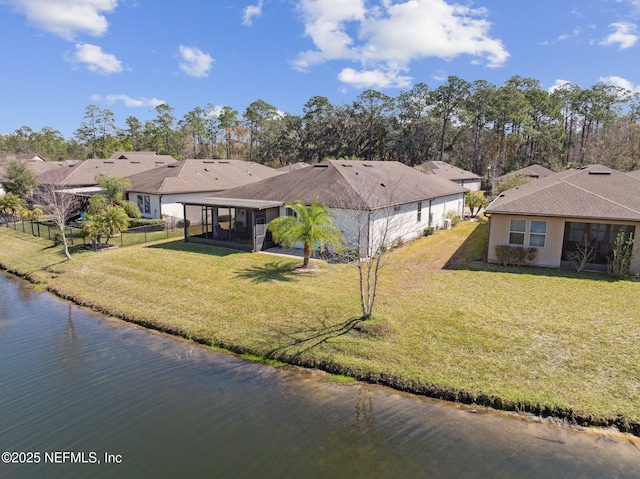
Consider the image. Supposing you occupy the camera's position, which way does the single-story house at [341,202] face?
facing away from the viewer and to the right of the viewer

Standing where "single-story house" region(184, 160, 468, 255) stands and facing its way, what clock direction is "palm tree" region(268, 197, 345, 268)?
The palm tree is roughly at 5 o'clock from the single-story house.

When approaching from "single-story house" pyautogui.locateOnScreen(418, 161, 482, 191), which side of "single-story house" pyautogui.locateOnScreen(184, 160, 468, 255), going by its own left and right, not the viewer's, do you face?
front

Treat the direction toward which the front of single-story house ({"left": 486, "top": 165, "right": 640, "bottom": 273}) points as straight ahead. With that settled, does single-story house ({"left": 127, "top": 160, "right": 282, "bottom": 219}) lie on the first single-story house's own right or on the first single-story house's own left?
on the first single-story house's own left

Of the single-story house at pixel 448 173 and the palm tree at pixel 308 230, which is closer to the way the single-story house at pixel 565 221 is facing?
the single-story house

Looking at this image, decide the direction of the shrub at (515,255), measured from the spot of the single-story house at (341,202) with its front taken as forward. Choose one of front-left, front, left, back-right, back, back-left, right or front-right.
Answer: right

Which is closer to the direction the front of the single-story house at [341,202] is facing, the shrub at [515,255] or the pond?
the shrub

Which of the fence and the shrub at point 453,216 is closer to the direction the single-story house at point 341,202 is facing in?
the shrub

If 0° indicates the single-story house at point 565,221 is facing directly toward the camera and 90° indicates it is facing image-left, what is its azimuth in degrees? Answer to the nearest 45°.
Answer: approximately 180°

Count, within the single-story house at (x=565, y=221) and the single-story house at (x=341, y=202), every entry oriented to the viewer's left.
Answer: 0

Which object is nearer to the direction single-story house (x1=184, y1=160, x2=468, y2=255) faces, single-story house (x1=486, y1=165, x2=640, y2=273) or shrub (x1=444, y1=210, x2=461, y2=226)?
the shrub

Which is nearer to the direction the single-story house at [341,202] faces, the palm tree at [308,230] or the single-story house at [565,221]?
the single-story house

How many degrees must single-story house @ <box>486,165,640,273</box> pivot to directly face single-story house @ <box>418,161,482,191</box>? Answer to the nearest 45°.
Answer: approximately 45° to its left

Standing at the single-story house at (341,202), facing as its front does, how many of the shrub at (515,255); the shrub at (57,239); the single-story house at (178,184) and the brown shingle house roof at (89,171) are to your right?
1

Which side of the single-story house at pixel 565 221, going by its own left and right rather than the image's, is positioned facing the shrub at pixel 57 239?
left
